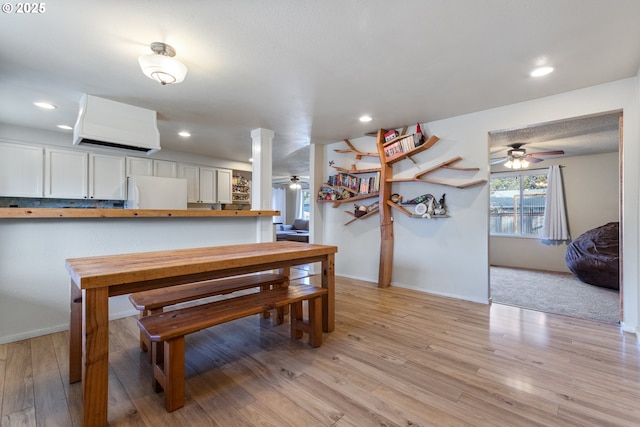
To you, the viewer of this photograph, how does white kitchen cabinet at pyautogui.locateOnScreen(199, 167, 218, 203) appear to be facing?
facing the viewer

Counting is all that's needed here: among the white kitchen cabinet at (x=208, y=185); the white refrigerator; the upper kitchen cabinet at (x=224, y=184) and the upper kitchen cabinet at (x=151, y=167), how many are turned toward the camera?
4

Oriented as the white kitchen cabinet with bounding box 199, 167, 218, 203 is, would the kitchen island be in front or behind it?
in front

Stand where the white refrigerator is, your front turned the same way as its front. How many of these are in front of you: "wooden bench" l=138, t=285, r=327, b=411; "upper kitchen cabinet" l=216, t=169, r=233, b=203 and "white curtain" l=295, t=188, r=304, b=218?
1

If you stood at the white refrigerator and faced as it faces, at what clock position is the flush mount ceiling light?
The flush mount ceiling light is roughly at 12 o'clock from the white refrigerator.

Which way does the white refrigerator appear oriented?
toward the camera

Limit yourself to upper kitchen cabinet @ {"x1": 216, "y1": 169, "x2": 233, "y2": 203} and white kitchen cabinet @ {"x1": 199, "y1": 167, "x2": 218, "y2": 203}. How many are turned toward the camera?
2

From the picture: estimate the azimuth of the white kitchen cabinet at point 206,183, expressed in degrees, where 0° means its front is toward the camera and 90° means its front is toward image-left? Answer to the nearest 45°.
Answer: approximately 315°

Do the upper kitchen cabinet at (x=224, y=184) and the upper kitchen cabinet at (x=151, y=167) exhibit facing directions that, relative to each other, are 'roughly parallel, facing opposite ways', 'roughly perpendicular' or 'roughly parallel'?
roughly parallel

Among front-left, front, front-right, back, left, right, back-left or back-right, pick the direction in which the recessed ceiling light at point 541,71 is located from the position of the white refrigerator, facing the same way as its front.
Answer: front-left

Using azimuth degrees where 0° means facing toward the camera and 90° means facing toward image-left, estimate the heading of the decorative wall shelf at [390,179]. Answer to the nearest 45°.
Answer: approximately 45°

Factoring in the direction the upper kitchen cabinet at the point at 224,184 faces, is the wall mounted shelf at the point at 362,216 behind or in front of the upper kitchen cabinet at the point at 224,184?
in front

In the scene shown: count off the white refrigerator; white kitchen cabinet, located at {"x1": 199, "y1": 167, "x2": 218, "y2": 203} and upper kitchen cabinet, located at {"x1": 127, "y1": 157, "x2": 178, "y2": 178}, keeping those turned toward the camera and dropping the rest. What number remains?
3
